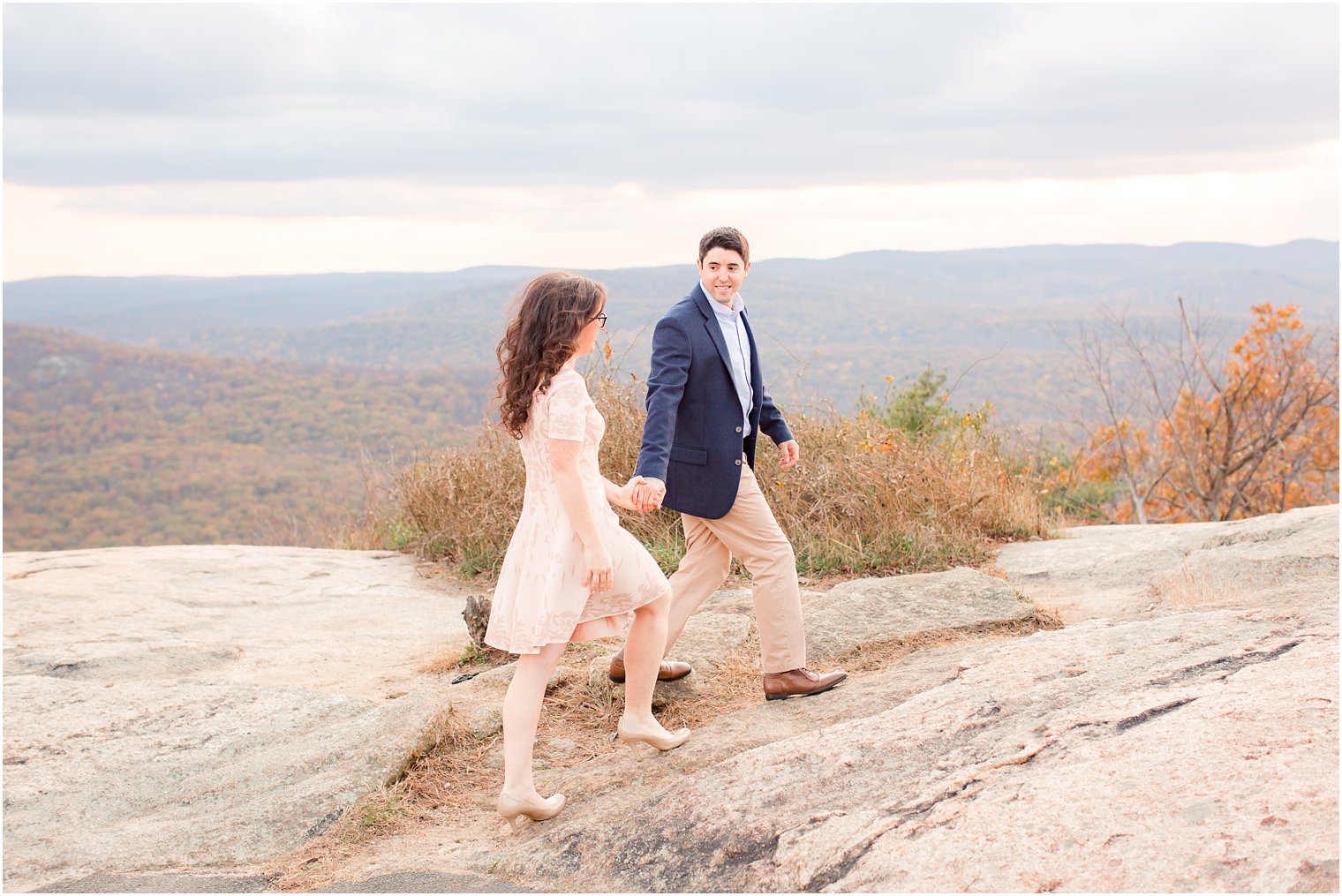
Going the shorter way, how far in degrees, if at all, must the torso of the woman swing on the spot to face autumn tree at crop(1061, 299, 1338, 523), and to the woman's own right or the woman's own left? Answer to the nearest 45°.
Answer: approximately 45° to the woman's own left

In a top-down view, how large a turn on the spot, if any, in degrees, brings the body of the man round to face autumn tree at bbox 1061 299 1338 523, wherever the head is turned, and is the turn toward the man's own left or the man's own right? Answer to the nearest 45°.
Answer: approximately 90° to the man's own left

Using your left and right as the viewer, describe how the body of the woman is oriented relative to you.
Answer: facing to the right of the viewer

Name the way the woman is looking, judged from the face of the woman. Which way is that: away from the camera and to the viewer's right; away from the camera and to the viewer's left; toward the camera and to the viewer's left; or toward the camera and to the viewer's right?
away from the camera and to the viewer's right

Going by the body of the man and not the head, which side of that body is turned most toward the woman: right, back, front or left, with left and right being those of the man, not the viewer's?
right

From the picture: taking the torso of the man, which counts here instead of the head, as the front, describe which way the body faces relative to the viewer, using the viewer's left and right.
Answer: facing the viewer and to the right of the viewer

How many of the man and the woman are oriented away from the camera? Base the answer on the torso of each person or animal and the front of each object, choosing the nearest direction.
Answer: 0
